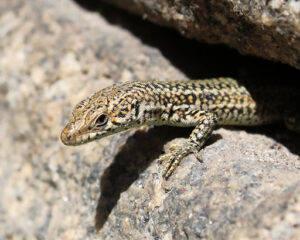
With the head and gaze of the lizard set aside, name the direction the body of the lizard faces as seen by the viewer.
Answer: to the viewer's left
